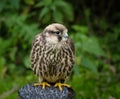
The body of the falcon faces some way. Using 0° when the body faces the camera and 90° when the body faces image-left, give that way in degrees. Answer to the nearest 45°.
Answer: approximately 0°

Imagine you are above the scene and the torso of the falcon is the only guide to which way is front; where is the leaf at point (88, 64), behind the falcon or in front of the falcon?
behind
